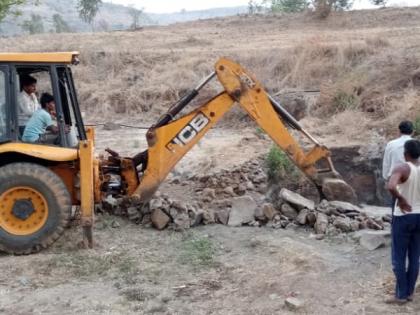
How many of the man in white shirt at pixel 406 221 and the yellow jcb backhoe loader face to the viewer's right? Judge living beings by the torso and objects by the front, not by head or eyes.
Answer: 0

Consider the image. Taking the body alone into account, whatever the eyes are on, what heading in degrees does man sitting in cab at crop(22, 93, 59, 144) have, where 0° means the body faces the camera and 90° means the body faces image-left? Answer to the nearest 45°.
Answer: approximately 270°

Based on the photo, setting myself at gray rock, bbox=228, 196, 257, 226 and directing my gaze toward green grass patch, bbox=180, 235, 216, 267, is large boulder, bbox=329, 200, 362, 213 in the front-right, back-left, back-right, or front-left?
back-left

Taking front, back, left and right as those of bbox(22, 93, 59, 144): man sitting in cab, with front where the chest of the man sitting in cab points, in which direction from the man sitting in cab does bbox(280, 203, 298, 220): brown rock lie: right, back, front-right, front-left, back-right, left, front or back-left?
front

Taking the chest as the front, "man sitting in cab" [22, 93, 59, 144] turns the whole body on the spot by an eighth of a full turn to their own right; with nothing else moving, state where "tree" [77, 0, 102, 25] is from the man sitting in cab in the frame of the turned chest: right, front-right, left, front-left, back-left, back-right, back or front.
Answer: back-left

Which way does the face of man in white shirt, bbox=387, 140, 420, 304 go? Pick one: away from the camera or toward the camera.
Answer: away from the camera

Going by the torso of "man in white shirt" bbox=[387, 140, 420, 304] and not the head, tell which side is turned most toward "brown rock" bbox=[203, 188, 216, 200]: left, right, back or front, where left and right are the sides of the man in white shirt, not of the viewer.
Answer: front

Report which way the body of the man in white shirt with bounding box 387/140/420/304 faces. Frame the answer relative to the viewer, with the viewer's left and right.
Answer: facing away from the viewer and to the left of the viewer

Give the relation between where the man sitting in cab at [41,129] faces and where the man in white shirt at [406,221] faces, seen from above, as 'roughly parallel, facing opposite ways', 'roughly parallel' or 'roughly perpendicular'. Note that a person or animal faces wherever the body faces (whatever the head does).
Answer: roughly perpendicular

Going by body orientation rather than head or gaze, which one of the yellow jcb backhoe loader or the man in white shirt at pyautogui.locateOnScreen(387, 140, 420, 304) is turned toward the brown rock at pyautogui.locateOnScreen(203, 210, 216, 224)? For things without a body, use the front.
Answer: the man in white shirt

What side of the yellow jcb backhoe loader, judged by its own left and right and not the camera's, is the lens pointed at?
left

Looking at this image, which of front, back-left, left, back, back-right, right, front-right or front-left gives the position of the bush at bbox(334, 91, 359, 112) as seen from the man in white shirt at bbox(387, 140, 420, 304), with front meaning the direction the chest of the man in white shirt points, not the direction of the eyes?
front-right

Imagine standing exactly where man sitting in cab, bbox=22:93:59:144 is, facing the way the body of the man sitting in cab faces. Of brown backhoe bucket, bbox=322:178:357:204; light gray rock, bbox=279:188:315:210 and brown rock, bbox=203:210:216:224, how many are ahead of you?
3

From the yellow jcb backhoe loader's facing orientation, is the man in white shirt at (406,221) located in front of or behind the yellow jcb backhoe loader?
behind

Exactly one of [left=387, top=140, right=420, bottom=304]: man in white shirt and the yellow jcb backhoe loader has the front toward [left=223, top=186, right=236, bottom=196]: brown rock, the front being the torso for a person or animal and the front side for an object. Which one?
the man in white shirt

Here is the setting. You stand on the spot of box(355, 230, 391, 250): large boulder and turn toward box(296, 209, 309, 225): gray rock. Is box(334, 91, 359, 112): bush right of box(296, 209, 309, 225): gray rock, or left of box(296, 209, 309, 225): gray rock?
right

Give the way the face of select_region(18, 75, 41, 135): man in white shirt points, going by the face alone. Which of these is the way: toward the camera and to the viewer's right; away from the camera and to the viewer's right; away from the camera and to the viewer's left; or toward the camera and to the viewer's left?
toward the camera and to the viewer's right
